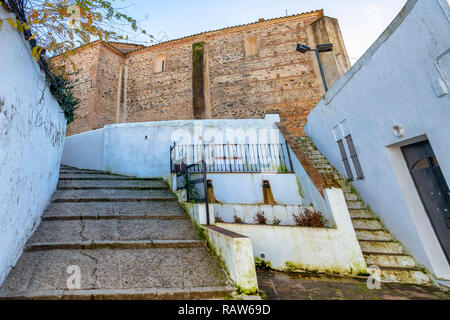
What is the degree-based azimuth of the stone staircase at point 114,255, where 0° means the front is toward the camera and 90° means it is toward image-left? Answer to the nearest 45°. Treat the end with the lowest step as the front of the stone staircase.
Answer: approximately 0°

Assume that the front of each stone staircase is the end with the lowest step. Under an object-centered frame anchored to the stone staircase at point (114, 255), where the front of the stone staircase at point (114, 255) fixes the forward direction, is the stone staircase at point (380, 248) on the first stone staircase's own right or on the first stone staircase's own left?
on the first stone staircase's own left

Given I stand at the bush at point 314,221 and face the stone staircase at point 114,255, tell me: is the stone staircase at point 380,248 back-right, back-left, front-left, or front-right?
back-left

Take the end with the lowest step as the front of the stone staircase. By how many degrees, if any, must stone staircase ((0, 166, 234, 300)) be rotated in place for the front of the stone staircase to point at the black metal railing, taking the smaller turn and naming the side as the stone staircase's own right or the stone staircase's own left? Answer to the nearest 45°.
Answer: approximately 135° to the stone staircase's own left

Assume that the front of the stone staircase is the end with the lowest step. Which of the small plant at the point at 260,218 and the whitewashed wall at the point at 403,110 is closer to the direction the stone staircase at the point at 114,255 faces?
the whitewashed wall

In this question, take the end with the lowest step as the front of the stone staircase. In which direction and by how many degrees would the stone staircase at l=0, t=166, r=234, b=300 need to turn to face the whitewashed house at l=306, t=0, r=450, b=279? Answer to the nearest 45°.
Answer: approximately 45° to its left

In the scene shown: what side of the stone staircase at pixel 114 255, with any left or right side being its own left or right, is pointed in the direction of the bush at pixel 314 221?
left
